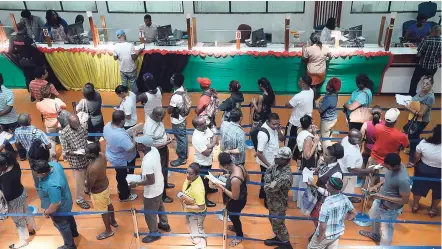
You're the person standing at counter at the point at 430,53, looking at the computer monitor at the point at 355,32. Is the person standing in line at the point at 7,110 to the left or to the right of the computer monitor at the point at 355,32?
left

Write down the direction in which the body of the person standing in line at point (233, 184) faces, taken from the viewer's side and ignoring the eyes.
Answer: to the viewer's left

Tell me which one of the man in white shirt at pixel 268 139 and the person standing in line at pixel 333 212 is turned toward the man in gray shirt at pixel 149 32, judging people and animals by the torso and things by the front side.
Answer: the person standing in line

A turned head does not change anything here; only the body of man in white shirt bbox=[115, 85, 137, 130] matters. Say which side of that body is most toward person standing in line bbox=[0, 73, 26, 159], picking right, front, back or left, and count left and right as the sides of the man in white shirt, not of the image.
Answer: front

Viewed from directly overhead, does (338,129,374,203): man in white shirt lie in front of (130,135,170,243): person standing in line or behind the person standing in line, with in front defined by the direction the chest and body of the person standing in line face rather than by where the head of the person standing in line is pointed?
behind
